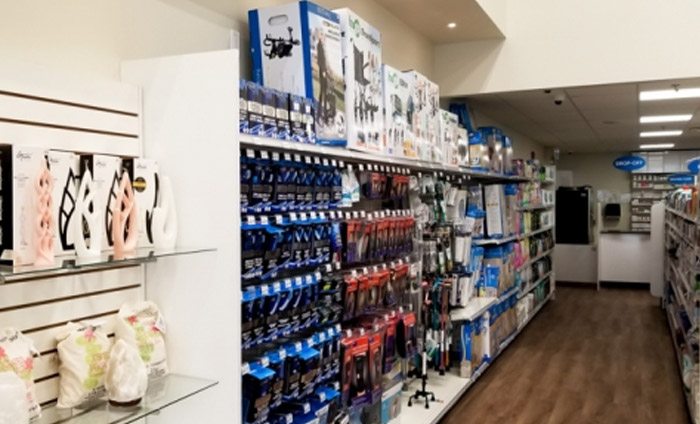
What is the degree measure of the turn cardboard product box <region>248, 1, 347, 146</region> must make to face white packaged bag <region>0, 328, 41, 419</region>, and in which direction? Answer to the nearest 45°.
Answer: approximately 90° to its right

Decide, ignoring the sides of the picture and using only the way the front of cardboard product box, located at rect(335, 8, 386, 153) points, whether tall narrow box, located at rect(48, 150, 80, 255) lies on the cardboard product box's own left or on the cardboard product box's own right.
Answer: on the cardboard product box's own right

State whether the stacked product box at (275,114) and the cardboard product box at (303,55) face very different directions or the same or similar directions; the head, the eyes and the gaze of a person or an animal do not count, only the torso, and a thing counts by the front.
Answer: same or similar directions

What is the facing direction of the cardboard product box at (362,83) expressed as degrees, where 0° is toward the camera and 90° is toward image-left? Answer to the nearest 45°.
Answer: approximately 315°

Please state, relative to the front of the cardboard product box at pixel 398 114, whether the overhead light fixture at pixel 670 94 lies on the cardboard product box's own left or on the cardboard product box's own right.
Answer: on the cardboard product box's own left

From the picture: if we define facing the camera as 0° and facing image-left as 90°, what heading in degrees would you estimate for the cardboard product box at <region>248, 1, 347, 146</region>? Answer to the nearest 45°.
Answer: approximately 315°

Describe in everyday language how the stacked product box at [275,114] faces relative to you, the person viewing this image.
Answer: facing the viewer and to the right of the viewer

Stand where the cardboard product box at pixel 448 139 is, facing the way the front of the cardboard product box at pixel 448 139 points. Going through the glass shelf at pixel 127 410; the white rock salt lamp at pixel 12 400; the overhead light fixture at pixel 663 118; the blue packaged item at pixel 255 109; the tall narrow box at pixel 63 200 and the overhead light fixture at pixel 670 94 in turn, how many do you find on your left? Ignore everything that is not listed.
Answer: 2

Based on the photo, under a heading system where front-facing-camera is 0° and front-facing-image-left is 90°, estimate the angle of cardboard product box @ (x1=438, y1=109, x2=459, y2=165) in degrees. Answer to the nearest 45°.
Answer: approximately 315°

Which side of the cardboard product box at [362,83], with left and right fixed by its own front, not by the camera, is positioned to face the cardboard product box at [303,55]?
right

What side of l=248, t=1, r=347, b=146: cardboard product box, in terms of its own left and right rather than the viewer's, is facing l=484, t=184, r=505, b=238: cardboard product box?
left

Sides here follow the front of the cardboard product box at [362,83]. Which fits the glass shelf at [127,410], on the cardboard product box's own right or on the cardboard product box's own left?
on the cardboard product box's own right
